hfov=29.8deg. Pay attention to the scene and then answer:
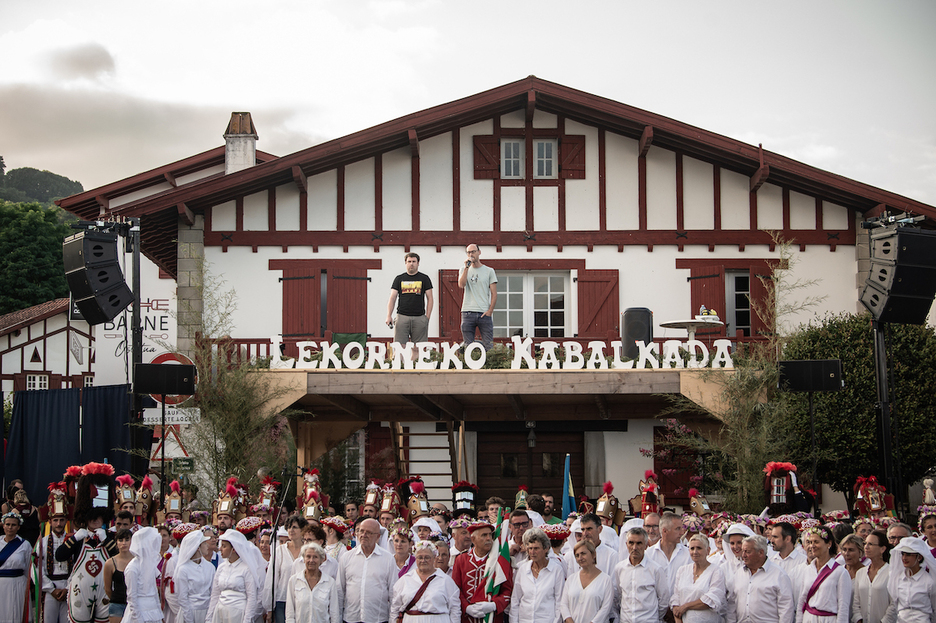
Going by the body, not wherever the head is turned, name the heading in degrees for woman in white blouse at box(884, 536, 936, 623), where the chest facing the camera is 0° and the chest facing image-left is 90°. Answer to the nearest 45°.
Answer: approximately 45°

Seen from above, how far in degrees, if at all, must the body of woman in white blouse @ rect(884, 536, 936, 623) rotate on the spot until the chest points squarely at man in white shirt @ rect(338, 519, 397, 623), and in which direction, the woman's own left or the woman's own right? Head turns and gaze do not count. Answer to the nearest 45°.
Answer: approximately 45° to the woman's own right

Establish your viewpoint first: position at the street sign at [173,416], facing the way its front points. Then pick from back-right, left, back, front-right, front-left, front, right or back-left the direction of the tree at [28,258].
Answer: back

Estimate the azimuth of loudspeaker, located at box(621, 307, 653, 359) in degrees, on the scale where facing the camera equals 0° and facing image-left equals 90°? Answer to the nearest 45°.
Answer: approximately 0°
